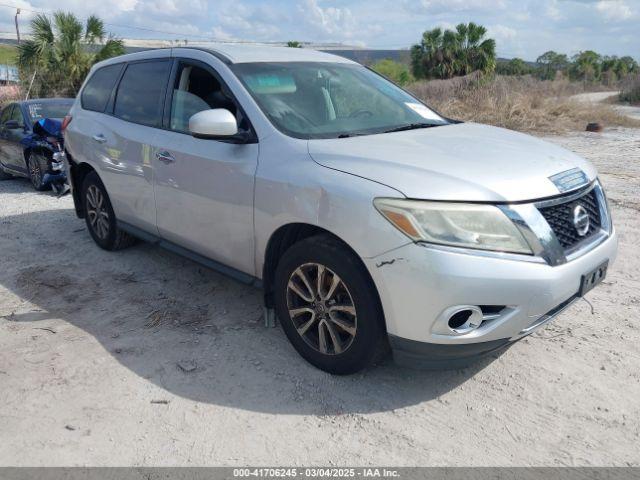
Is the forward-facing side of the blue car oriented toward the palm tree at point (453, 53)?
no

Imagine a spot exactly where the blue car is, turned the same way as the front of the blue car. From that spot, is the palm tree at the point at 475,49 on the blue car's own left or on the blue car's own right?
on the blue car's own left

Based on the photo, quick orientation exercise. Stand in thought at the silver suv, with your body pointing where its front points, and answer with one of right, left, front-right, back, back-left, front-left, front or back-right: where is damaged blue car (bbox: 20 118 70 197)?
back

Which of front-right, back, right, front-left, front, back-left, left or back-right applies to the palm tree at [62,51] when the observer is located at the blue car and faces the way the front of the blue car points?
back-left

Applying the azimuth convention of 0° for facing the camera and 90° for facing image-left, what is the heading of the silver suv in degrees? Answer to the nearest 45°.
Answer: approximately 315°

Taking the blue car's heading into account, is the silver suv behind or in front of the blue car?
in front

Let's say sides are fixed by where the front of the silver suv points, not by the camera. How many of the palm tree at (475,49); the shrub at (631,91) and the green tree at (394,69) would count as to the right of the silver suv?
0

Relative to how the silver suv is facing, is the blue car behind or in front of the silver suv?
behind

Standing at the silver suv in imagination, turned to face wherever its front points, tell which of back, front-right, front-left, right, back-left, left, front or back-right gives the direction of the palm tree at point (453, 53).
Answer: back-left

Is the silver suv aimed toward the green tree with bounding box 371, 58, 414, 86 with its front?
no

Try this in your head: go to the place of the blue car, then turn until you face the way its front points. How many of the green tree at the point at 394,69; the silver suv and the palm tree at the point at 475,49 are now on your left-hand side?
2

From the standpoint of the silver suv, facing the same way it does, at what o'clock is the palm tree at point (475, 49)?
The palm tree is roughly at 8 o'clock from the silver suv.

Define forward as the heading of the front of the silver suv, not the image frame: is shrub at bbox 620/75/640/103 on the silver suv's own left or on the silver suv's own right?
on the silver suv's own left

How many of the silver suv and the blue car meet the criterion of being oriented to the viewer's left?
0

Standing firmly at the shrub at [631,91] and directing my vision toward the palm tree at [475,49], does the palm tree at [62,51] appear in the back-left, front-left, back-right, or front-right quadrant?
front-left

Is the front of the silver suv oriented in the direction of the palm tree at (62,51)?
no

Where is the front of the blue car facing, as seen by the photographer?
facing the viewer and to the right of the viewer

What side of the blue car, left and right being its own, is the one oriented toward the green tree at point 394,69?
left
